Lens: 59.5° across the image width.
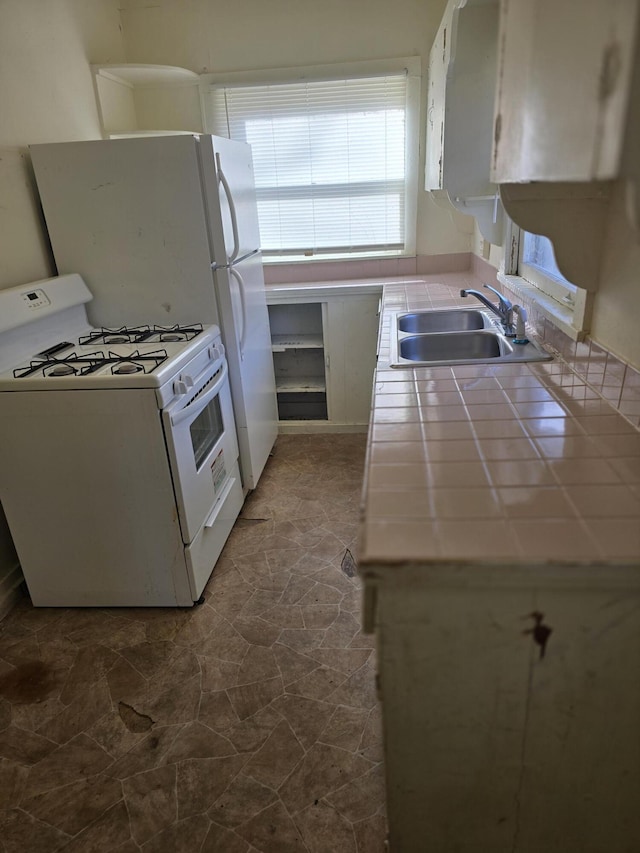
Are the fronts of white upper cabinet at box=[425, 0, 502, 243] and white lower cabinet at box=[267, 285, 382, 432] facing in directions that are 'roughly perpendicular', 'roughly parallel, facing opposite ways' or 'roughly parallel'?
roughly perpendicular

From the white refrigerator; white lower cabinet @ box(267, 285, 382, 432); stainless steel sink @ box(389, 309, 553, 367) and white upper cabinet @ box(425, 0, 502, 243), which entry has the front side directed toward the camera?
the white lower cabinet

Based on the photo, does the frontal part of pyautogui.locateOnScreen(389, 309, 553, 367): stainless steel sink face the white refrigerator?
yes

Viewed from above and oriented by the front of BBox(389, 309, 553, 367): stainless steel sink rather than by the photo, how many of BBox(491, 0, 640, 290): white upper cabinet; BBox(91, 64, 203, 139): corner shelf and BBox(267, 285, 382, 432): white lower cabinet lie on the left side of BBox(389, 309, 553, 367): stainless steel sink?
1

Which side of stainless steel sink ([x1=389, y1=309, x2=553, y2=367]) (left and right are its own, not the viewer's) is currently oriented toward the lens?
left

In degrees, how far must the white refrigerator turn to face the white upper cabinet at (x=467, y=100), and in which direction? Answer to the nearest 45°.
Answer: approximately 45° to its right

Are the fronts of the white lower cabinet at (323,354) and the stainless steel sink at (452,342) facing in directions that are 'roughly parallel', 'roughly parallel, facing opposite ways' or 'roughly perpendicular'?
roughly perpendicular

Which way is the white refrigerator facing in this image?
to the viewer's right

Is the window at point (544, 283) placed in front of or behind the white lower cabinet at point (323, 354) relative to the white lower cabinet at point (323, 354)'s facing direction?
in front

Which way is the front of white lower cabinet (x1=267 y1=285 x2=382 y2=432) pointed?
toward the camera

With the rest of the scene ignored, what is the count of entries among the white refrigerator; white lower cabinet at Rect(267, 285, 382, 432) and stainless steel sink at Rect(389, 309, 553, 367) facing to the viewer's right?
1

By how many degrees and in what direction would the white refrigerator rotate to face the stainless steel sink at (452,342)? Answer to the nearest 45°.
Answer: approximately 45° to its right

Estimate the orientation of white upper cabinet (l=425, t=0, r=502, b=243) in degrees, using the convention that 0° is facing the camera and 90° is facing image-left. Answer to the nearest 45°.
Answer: approximately 90°

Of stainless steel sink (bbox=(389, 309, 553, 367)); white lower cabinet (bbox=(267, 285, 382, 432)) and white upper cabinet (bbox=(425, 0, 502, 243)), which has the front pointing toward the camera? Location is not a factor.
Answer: the white lower cabinet

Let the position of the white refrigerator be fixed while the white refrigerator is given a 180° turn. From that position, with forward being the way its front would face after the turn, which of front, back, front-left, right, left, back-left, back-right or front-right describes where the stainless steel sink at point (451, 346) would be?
back-left

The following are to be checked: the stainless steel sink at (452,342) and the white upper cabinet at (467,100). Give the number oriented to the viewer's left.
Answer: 2

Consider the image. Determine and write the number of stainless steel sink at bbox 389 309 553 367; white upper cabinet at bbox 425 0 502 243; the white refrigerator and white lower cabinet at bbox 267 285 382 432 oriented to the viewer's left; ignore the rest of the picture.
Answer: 2
